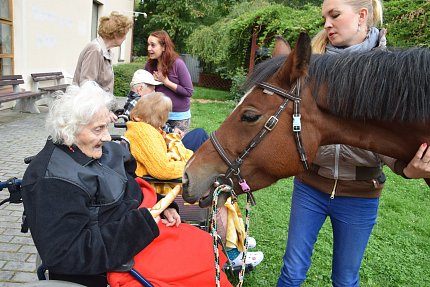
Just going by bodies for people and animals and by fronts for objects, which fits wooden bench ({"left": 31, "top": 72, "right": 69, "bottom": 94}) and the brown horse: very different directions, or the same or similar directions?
very different directions

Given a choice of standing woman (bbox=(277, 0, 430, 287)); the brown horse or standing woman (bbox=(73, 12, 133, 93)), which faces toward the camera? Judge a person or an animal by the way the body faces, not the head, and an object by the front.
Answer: standing woman (bbox=(277, 0, 430, 287))

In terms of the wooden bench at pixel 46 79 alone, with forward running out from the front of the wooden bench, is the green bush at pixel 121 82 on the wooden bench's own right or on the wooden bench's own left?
on the wooden bench's own left

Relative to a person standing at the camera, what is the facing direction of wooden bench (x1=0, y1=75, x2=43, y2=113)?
facing the viewer and to the right of the viewer

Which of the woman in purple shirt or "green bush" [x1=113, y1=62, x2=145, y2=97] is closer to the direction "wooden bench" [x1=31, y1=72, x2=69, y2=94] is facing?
the woman in purple shirt

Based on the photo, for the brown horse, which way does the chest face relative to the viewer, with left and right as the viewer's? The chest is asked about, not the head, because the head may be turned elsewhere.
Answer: facing to the left of the viewer

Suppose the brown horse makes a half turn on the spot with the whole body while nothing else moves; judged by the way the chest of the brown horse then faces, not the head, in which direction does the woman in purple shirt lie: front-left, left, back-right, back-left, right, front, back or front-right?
back-left

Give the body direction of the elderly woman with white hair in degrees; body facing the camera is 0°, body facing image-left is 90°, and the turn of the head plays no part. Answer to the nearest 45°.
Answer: approximately 315°

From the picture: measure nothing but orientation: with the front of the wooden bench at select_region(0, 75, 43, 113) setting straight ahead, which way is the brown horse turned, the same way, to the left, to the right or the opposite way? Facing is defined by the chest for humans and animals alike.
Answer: the opposite way

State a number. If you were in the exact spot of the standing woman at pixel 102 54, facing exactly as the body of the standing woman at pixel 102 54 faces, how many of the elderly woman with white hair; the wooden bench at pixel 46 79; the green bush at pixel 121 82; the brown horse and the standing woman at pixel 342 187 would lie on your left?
2

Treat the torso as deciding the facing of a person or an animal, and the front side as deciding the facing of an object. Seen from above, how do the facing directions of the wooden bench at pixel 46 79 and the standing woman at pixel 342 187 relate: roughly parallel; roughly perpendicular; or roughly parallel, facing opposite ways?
roughly perpendicular
